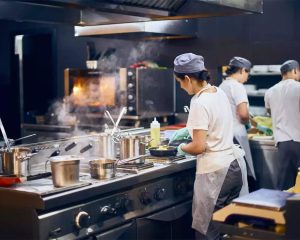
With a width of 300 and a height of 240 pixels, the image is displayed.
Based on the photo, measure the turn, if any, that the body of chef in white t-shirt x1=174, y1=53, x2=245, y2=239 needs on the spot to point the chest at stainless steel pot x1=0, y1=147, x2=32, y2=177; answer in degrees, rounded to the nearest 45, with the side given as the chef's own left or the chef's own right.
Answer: approximately 45° to the chef's own left

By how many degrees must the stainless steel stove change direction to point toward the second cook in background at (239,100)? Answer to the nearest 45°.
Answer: approximately 90° to its left

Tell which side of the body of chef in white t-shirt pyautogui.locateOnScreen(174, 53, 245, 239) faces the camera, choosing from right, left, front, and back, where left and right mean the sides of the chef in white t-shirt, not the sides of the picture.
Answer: left

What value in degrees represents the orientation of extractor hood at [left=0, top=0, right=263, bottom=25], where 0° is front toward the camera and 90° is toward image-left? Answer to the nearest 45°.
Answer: approximately 315°

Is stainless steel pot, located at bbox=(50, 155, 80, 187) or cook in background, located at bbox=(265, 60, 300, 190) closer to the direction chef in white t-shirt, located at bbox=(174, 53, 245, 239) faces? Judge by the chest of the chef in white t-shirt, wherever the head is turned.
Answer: the stainless steel pot

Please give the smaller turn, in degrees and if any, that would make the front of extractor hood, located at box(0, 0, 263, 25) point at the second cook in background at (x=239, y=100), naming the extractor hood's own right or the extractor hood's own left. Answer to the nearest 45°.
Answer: approximately 90° to the extractor hood's own left
